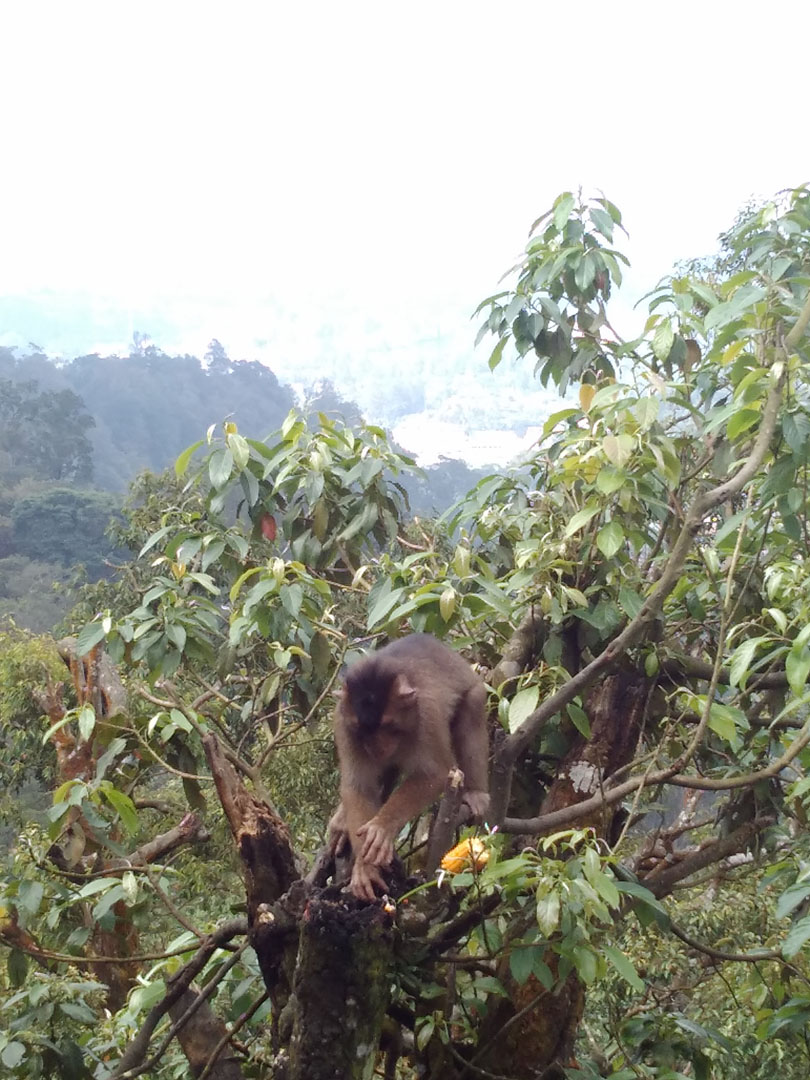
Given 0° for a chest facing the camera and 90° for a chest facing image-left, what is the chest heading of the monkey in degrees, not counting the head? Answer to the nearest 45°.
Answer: approximately 45°
